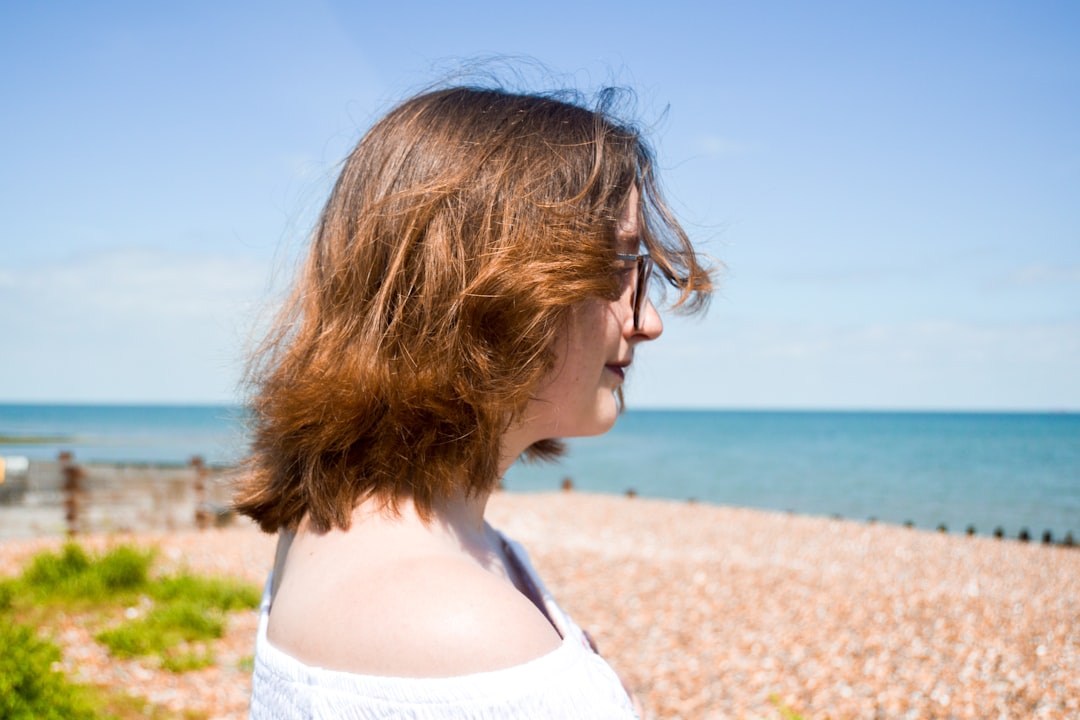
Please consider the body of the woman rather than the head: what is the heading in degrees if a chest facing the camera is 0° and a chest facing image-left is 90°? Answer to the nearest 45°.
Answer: approximately 270°

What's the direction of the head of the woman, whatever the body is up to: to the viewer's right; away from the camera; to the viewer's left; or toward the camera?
to the viewer's right
